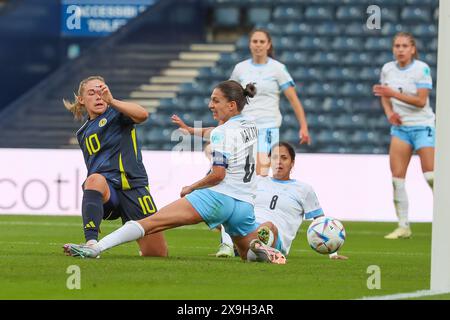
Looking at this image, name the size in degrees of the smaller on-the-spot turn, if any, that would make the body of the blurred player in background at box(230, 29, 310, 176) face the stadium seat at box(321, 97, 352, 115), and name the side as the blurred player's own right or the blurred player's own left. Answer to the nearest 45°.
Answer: approximately 180°

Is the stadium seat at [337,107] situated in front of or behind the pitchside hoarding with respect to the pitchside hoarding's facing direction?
behind

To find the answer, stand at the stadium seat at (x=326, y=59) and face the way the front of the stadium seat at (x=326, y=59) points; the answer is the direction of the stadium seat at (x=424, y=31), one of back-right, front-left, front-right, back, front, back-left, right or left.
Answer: left

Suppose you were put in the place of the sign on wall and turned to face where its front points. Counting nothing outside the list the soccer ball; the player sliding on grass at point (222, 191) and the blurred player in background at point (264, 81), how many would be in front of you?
3

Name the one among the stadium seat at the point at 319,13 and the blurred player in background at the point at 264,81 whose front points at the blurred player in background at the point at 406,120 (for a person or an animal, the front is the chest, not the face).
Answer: the stadium seat

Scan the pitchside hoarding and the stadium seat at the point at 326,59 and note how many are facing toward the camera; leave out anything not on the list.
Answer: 2
